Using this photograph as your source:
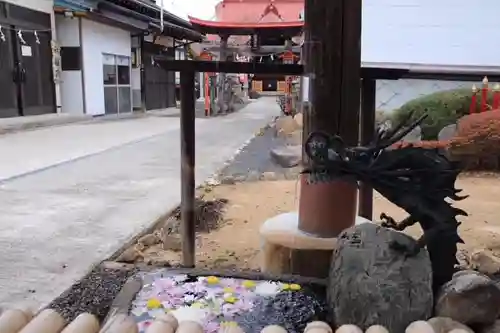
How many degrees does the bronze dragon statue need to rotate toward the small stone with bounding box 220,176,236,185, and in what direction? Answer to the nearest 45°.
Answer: approximately 45° to its right

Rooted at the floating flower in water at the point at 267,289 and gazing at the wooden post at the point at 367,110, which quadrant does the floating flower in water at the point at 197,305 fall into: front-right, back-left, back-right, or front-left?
back-left

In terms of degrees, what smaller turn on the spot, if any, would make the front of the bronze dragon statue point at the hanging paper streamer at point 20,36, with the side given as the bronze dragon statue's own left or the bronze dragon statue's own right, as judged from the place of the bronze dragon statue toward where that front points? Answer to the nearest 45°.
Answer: approximately 45° to the bronze dragon statue's own right

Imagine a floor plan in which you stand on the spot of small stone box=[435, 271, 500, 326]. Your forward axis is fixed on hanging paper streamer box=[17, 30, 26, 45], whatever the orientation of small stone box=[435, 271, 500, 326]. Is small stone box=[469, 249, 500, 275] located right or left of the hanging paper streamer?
right

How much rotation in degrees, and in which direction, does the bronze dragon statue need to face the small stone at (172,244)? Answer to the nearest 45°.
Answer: approximately 45° to its right

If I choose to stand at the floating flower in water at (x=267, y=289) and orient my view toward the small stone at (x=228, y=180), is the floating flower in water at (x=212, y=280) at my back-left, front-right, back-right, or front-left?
front-left

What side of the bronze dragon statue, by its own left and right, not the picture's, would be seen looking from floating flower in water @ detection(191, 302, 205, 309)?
front

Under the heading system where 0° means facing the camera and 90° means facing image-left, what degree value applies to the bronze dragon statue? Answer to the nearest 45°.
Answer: approximately 90°

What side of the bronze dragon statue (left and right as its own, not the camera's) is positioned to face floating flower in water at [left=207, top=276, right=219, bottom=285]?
front

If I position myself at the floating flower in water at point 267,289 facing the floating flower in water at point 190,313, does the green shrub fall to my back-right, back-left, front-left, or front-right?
back-right
